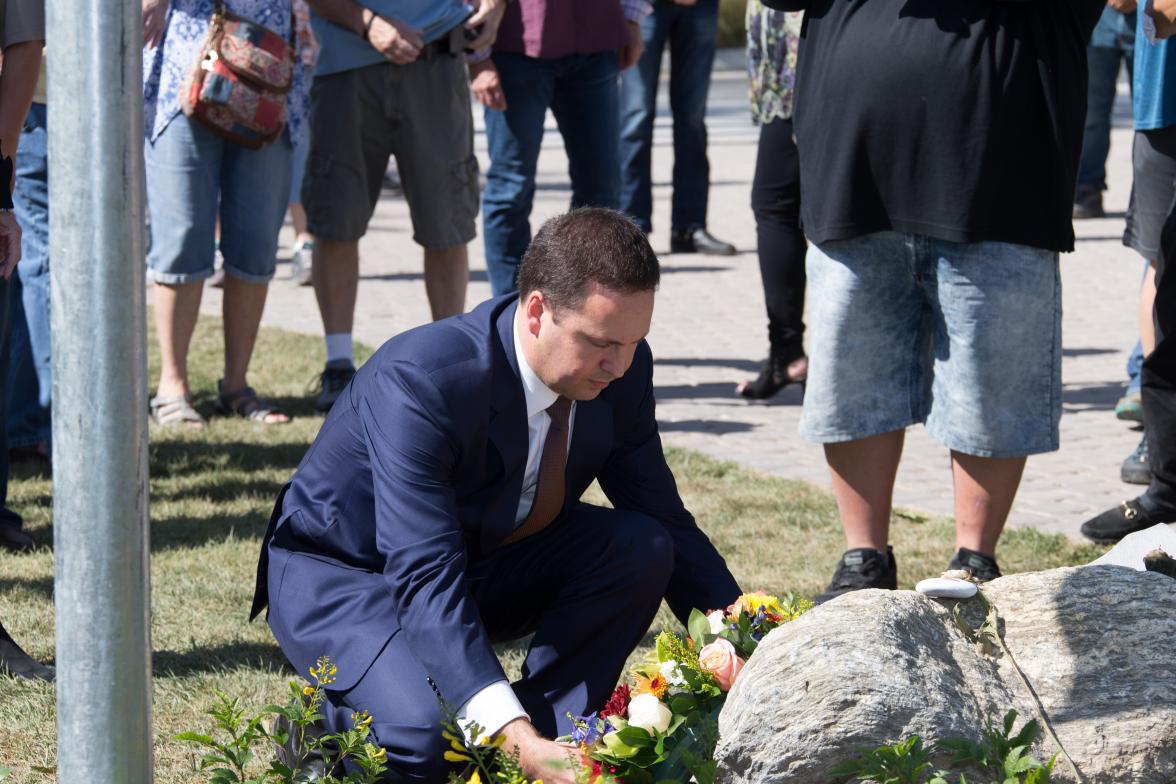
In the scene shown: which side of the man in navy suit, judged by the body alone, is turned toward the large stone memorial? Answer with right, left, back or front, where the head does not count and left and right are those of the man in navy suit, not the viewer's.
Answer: front

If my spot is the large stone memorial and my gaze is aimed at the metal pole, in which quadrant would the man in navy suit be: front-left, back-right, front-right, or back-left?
front-right

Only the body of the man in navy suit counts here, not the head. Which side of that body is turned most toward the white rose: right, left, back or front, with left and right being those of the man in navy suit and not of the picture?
front

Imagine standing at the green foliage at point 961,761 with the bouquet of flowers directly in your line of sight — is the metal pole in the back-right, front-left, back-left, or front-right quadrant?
front-left

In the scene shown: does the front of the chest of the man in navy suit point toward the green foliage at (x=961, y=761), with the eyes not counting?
yes

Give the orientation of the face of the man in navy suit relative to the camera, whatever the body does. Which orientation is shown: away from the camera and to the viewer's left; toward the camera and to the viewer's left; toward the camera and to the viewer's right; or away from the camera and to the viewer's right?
toward the camera and to the viewer's right

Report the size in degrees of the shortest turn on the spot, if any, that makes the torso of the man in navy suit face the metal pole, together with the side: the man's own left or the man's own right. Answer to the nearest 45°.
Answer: approximately 90° to the man's own right

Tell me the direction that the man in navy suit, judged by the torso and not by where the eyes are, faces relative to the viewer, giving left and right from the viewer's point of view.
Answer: facing the viewer and to the right of the viewer
